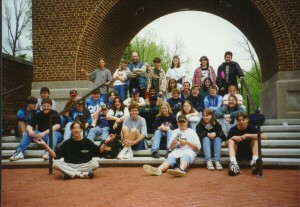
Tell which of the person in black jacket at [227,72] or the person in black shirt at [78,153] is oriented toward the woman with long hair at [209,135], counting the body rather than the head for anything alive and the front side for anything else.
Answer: the person in black jacket at [227,72]

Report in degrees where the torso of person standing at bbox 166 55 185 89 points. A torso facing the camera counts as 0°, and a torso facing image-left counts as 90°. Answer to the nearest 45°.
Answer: approximately 0°

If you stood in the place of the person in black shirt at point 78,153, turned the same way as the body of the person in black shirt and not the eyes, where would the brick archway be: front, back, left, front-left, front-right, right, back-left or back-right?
back

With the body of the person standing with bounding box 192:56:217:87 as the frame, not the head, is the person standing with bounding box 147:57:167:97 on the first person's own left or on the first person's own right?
on the first person's own right

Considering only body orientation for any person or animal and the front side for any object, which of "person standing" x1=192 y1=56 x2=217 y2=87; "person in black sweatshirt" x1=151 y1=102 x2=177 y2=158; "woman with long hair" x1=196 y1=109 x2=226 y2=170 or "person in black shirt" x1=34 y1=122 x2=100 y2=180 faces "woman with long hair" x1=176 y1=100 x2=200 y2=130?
the person standing

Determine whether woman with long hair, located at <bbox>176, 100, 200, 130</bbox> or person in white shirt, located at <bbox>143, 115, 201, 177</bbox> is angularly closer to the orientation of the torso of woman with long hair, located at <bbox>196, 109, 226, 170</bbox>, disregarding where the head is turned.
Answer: the person in white shirt

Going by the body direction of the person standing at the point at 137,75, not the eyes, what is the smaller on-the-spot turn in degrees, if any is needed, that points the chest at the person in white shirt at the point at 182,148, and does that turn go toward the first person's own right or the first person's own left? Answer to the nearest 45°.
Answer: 0° — they already face them

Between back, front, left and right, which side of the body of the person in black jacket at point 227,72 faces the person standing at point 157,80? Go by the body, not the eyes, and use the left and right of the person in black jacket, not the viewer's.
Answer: right

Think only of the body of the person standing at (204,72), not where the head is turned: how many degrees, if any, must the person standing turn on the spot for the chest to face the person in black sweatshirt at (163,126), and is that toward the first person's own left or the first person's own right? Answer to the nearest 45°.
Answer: approximately 45° to the first person's own right

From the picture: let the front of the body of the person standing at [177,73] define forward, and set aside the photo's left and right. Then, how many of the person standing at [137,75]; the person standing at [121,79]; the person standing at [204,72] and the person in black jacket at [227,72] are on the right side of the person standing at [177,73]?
2

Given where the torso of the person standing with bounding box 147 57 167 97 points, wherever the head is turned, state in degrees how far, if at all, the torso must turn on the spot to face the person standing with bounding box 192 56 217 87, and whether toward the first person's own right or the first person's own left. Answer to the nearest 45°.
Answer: approximately 90° to the first person's own left
